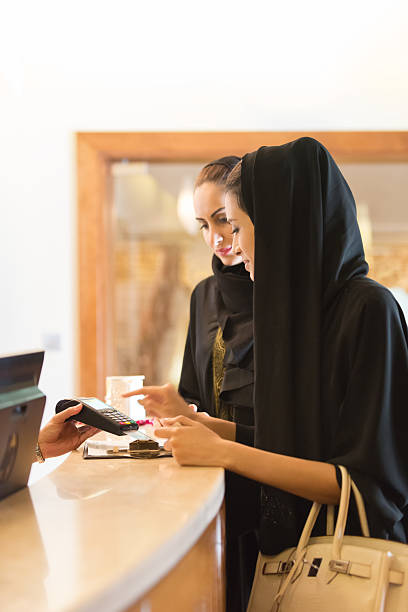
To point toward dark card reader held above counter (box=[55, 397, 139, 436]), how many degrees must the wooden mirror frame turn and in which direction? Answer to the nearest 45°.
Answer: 0° — it already faces it

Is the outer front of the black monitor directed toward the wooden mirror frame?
no

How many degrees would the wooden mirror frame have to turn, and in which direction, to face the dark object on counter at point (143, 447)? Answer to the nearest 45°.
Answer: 0° — it already faces it

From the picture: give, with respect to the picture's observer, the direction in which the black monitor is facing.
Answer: facing away from the viewer and to the left of the viewer

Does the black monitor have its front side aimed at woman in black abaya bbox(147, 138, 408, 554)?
no

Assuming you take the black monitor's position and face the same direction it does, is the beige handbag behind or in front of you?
behind

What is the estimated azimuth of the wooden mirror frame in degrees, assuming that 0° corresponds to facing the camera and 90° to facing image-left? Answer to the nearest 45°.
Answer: approximately 0°

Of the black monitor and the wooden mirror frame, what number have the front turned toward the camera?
1

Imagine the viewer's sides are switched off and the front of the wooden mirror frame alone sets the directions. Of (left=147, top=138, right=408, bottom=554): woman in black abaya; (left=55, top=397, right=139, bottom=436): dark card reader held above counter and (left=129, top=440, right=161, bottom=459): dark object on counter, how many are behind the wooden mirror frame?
0

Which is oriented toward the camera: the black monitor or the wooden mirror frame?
the wooden mirror frame

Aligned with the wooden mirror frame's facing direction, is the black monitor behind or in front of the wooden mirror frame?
in front

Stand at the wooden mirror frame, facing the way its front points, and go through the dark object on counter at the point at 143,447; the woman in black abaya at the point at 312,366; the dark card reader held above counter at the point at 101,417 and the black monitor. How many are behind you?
0
